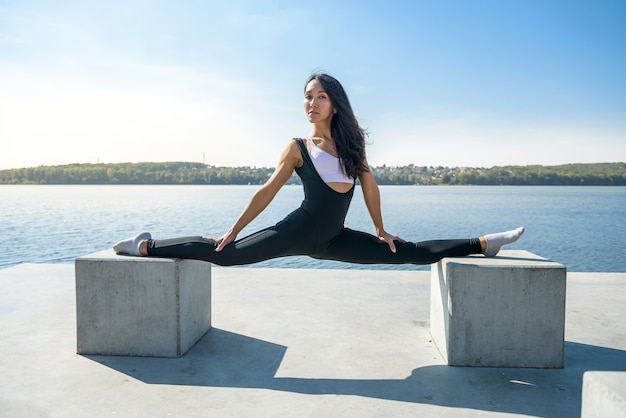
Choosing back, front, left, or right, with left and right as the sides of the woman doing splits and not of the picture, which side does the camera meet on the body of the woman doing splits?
front

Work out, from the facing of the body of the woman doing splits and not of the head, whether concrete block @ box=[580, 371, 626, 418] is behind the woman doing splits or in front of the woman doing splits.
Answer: in front
